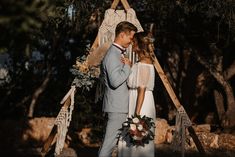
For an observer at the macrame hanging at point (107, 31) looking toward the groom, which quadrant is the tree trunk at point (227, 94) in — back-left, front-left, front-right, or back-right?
back-left

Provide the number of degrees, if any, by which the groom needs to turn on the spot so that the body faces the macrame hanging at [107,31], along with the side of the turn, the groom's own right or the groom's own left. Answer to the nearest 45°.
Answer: approximately 90° to the groom's own left

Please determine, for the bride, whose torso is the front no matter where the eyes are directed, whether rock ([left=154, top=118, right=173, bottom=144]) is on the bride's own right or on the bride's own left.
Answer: on the bride's own right

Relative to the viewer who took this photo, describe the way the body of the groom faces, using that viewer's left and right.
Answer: facing to the right of the viewer

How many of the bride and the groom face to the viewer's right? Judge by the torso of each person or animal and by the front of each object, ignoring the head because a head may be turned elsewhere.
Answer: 1

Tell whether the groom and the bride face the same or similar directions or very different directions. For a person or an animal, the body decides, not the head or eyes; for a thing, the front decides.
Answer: very different directions

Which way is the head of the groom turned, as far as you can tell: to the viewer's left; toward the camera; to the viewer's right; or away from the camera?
to the viewer's right

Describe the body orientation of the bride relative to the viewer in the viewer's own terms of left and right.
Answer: facing to the left of the viewer

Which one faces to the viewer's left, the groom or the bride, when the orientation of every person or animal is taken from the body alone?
the bride

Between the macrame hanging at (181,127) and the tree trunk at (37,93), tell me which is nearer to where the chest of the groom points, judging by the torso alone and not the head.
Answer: the macrame hanging

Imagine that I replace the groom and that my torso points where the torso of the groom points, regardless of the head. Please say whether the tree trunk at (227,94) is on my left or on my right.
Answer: on my left
